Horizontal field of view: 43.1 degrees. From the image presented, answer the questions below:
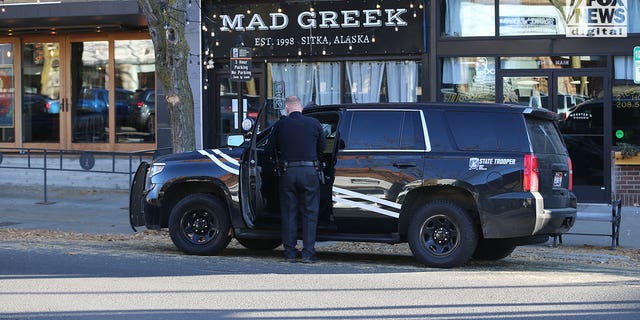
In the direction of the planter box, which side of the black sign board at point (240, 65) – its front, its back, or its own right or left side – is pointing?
left

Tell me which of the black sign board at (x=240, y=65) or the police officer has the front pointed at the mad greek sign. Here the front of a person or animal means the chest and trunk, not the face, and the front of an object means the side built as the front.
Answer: the police officer

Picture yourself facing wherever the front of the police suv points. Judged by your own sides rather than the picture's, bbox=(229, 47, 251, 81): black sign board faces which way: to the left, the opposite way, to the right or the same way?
to the left

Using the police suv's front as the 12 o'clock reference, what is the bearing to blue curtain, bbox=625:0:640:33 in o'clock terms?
The blue curtain is roughly at 4 o'clock from the police suv.

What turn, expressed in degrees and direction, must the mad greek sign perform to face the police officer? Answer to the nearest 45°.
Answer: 0° — it already faces them

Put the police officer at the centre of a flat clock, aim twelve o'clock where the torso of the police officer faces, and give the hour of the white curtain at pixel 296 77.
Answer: The white curtain is roughly at 12 o'clock from the police officer.

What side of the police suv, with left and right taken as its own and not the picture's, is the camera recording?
left

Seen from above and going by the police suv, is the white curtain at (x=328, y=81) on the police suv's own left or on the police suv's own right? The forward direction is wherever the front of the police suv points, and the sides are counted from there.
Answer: on the police suv's own right

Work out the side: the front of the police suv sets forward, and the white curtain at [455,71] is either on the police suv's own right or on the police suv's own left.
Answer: on the police suv's own right

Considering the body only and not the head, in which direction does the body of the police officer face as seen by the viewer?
away from the camera

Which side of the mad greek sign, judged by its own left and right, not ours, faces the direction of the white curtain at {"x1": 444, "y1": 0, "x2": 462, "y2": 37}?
left

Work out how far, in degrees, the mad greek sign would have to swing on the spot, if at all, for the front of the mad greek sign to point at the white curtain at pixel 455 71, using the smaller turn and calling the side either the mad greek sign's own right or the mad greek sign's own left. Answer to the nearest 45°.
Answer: approximately 90° to the mad greek sign's own left

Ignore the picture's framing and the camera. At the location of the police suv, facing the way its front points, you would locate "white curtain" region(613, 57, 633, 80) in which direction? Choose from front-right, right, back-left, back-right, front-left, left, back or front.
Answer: back-right
